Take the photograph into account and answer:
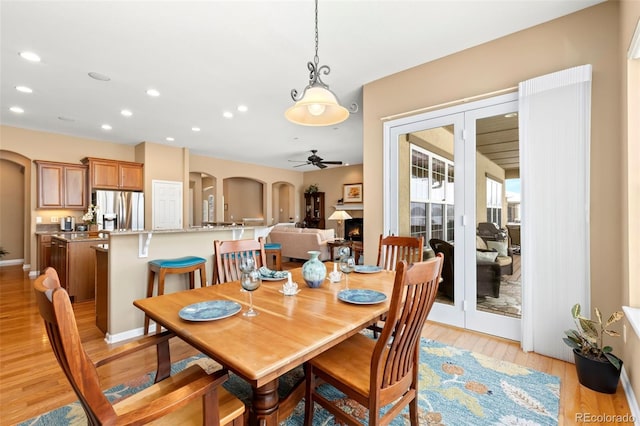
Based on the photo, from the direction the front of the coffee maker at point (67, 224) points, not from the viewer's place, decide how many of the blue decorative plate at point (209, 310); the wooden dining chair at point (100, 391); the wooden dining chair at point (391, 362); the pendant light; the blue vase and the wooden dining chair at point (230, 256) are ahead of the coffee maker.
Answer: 6

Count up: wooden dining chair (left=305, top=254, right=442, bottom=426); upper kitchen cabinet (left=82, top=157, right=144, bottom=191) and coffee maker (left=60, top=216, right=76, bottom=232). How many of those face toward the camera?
2

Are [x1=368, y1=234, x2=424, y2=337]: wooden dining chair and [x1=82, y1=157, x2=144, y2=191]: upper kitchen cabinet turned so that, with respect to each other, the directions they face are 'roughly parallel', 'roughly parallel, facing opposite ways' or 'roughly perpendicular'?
roughly perpendicular

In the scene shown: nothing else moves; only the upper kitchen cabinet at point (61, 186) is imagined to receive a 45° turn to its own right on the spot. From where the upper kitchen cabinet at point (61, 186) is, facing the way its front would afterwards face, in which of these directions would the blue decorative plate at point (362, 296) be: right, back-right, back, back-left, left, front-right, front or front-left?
front-left

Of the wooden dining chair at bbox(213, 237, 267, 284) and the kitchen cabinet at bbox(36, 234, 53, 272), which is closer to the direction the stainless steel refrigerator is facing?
the wooden dining chair

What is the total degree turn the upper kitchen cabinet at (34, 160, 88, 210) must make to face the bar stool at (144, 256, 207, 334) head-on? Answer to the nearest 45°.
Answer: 0° — it already faces it

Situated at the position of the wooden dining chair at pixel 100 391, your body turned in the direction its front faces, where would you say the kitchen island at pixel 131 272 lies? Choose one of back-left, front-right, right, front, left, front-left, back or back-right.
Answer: front-left

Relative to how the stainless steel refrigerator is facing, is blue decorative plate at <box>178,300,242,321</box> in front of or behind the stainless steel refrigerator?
in front

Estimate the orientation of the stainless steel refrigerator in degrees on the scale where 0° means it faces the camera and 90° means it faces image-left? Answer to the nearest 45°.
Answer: approximately 0°

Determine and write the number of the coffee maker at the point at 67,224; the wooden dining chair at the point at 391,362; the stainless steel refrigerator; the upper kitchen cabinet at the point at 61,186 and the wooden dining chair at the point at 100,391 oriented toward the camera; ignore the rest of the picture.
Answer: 3

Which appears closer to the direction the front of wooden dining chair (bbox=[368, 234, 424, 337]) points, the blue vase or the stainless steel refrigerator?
the blue vase

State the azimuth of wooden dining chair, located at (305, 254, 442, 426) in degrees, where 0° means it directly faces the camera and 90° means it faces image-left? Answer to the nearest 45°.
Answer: approximately 135°

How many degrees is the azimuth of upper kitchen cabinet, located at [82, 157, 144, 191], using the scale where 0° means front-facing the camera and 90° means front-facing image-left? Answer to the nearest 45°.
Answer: approximately 0°

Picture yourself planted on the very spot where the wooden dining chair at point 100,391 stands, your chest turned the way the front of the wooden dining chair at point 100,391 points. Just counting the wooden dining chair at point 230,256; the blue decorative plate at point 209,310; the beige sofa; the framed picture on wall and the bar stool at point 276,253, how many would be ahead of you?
5

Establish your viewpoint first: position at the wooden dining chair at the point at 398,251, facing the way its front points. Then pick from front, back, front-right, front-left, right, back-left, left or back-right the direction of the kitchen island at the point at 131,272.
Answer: front-right

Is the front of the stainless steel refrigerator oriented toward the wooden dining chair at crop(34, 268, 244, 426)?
yes

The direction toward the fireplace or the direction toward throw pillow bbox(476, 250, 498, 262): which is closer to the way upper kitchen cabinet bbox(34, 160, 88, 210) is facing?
the throw pillow
